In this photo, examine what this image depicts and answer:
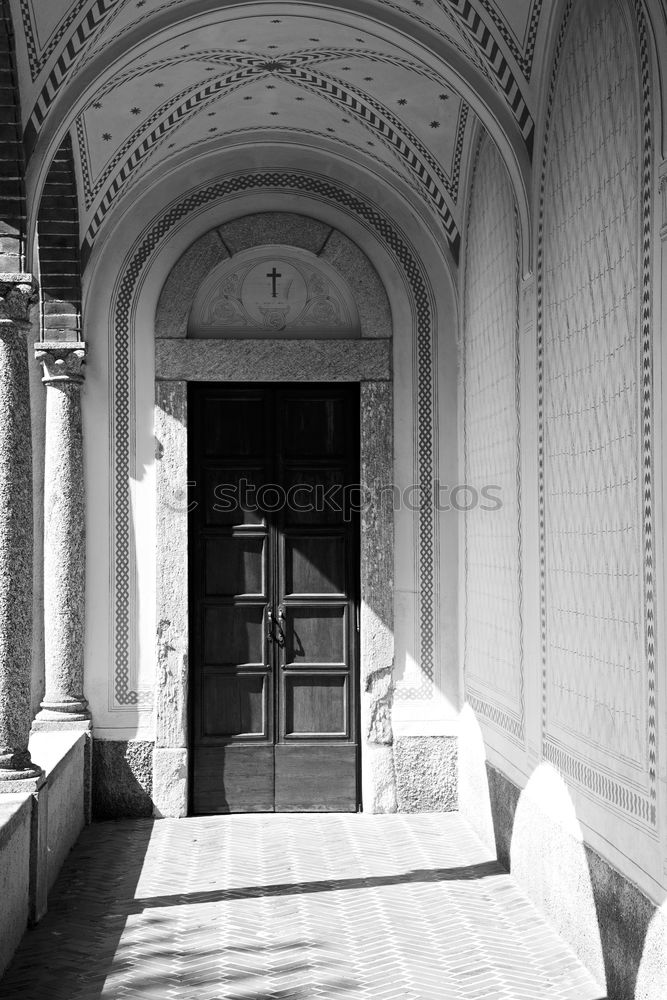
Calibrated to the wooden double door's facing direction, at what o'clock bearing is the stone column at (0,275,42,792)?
The stone column is roughly at 1 o'clock from the wooden double door.

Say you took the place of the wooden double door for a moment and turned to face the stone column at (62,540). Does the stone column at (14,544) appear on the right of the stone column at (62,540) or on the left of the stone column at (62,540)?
left

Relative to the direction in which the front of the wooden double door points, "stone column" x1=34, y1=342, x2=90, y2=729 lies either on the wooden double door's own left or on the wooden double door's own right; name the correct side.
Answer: on the wooden double door's own right

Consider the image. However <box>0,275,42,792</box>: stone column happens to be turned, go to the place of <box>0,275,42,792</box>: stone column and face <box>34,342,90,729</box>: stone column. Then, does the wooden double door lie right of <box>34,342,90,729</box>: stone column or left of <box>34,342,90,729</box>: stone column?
right

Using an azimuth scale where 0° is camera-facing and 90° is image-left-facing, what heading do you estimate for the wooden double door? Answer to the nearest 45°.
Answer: approximately 0°
